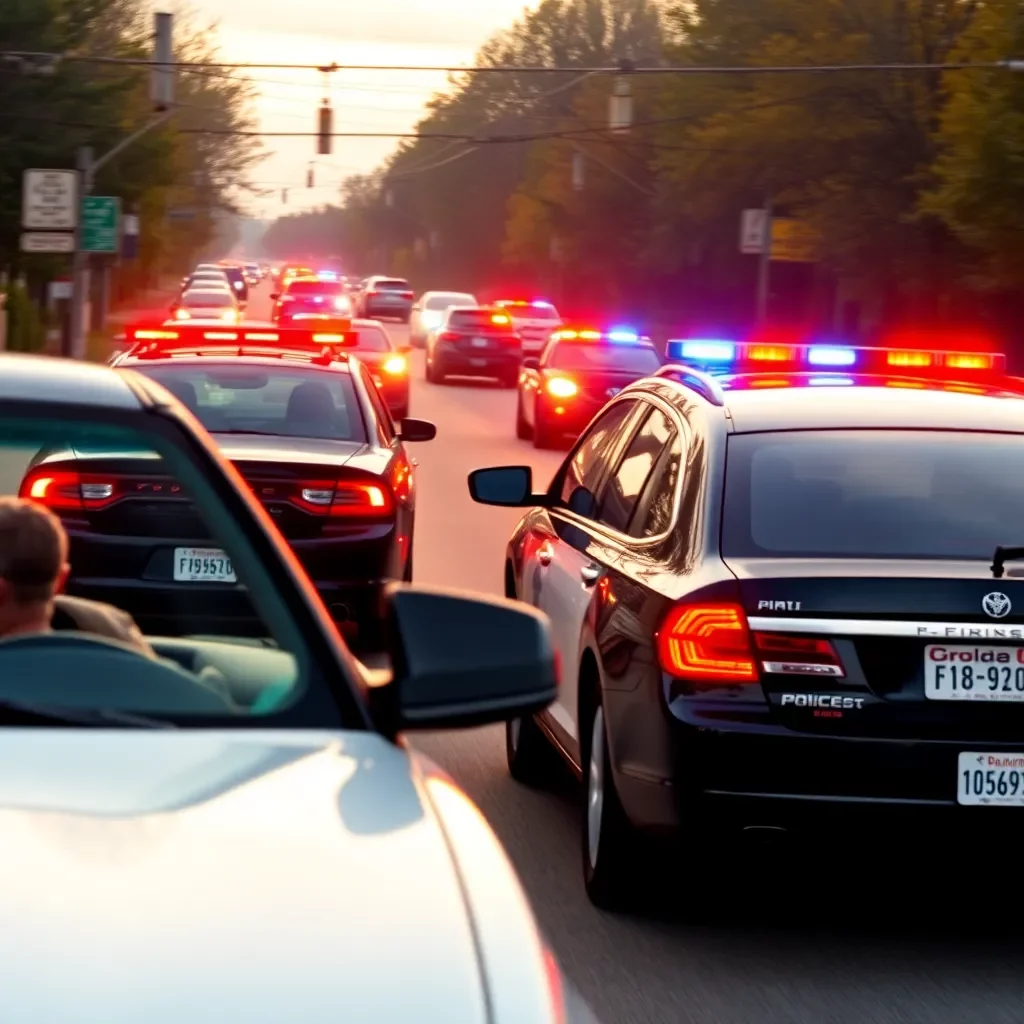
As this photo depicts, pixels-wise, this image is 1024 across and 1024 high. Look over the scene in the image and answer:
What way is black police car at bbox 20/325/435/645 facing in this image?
away from the camera

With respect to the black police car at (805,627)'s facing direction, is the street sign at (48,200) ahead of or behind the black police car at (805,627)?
ahead

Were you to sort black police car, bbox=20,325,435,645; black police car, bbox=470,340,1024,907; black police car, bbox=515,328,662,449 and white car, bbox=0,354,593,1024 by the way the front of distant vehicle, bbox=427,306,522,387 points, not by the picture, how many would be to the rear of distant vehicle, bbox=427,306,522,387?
4

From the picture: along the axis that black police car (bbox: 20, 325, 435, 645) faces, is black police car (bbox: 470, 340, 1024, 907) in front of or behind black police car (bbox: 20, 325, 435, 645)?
behind

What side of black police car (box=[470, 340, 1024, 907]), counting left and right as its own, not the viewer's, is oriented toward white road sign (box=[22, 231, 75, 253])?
front

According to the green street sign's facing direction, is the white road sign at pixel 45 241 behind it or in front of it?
in front

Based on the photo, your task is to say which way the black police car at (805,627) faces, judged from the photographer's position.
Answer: facing away from the viewer and to the left of the viewer

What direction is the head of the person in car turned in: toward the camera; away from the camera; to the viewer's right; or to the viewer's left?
away from the camera

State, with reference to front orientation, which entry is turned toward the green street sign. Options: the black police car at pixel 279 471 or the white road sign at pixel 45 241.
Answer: the black police car
